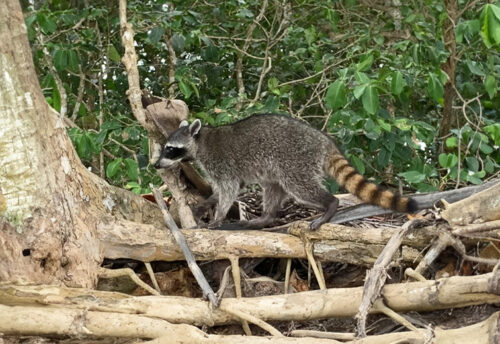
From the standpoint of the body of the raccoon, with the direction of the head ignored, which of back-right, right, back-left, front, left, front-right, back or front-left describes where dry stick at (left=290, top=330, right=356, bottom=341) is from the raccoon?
left

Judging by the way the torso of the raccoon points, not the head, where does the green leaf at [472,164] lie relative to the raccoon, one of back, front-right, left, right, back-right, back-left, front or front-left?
back

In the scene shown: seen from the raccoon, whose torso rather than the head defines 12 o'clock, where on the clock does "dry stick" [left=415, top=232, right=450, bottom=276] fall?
The dry stick is roughly at 8 o'clock from the raccoon.

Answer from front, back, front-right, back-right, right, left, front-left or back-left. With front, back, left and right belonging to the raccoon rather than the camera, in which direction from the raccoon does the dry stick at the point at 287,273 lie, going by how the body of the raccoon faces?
left

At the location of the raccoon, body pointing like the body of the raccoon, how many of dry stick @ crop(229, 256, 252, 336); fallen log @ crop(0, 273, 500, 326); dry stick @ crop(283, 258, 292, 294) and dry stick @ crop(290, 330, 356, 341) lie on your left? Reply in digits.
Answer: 4

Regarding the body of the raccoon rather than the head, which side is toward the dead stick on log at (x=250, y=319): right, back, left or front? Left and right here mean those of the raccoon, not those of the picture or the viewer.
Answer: left

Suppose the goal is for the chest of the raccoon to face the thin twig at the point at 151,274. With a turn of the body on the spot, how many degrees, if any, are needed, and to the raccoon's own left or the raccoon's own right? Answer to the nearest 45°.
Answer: approximately 45° to the raccoon's own left

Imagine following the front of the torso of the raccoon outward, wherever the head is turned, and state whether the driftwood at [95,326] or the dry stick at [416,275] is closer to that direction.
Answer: the driftwood

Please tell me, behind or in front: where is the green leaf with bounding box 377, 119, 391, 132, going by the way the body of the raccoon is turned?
behind

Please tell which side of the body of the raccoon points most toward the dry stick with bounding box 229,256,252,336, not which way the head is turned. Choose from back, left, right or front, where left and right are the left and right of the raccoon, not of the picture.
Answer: left

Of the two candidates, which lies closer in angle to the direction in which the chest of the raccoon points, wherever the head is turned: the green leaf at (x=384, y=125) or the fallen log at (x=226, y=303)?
the fallen log

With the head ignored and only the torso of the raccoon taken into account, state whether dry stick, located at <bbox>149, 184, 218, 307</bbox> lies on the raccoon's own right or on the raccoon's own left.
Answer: on the raccoon's own left

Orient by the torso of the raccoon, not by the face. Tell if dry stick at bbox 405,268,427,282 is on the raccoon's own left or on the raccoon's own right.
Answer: on the raccoon's own left

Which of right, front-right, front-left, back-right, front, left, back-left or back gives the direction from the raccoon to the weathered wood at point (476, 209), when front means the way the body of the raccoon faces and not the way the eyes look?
back-left

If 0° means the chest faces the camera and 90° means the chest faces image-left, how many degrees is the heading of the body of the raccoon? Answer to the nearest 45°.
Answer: approximately 90°
